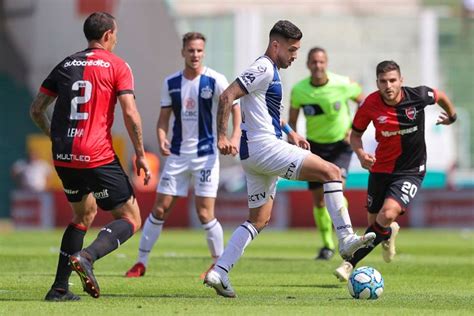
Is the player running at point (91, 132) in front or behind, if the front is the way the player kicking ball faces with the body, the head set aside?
behind

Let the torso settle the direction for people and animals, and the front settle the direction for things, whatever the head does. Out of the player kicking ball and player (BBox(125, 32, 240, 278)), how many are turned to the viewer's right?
1

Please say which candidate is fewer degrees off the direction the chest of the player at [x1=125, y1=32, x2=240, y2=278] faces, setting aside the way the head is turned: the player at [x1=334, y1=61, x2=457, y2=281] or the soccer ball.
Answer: the soccer ball

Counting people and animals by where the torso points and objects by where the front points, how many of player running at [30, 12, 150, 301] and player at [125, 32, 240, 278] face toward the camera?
1

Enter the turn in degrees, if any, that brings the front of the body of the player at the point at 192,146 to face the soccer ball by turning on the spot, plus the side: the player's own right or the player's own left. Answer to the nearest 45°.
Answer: approximately 45° to the player's own left

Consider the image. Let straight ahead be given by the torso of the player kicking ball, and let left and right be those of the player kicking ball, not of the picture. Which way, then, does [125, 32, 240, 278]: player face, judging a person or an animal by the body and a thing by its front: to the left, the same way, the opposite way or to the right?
to the right

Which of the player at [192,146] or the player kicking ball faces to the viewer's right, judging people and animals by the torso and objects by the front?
the player kicking ball

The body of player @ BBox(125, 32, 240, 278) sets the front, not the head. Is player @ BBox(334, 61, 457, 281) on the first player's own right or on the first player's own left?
on the first player's own left

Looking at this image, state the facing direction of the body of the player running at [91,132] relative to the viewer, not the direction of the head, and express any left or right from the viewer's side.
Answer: facing away from the viewer and to the right of the viewer

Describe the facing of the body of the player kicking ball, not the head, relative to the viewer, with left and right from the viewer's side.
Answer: facing to the right of the viewer
